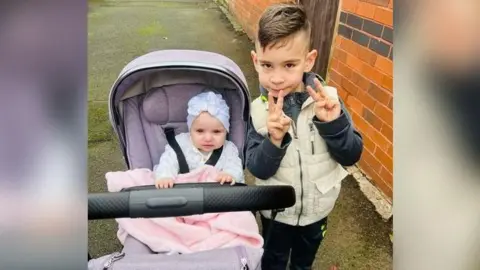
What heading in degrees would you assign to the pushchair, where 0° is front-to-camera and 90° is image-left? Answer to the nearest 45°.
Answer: approximately 0°

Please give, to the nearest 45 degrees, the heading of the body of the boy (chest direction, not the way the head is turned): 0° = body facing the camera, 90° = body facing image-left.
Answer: approximately 0°

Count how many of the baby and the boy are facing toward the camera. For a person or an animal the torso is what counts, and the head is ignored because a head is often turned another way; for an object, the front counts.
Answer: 2
